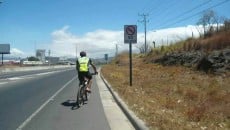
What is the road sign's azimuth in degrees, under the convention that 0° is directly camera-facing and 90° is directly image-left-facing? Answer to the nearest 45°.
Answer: approximately 0°

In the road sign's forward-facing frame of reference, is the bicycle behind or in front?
in front
